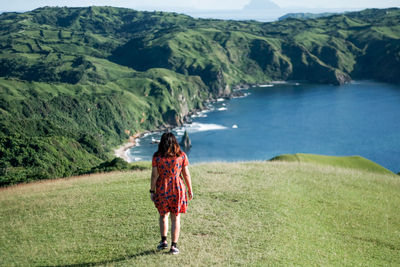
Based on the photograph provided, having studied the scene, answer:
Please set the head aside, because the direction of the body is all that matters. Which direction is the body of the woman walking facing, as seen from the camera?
away from the camera

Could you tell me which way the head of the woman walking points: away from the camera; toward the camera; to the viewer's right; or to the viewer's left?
away from the camera
